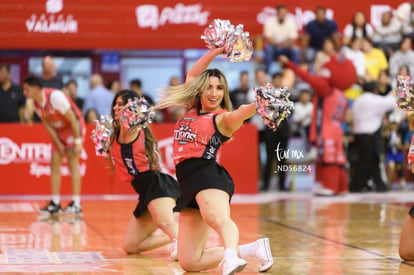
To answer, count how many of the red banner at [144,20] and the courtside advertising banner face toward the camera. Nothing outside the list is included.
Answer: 2

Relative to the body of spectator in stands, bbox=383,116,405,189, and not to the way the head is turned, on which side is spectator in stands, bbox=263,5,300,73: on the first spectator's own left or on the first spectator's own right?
on the first spectator's own right

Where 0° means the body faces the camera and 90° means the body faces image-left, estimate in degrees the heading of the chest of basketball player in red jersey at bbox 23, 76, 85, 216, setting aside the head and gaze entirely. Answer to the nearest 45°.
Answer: approximately 45°

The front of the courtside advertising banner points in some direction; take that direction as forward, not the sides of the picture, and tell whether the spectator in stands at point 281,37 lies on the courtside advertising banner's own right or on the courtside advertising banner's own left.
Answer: on the courtside advertising banner's own left

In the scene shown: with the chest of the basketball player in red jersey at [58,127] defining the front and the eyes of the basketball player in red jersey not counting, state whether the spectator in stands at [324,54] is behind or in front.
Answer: behind

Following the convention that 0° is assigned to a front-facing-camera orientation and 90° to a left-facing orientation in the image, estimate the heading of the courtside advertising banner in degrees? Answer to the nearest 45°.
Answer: approximately 0°

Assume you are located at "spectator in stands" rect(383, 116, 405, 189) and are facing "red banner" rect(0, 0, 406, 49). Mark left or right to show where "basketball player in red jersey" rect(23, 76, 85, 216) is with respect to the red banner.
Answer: left

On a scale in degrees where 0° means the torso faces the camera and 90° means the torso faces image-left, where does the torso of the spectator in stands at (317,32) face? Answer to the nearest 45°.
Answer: approximately 0°
